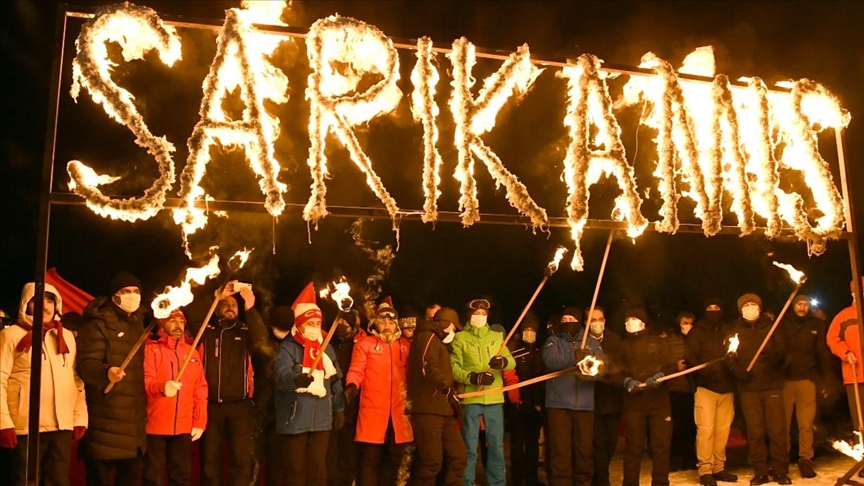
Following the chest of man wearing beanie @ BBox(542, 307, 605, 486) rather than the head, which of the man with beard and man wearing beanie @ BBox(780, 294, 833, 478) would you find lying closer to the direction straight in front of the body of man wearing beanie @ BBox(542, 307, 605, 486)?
the man with beard

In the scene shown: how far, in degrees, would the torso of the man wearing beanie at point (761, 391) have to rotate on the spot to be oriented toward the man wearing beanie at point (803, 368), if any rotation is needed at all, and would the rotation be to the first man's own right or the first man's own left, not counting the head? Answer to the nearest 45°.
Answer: approximately 135° to the first man's own left

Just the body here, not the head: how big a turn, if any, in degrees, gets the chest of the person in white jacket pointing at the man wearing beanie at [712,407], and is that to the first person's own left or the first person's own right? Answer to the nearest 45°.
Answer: approximately 90° to the first person's own left

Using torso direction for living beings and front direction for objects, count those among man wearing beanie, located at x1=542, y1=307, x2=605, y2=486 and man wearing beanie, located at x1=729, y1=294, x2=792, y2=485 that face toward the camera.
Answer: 2

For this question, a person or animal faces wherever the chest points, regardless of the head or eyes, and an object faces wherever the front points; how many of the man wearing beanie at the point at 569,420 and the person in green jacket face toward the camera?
2

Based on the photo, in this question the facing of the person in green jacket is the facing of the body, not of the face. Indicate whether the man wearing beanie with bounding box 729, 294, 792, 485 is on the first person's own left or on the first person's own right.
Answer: on the first person's own left
